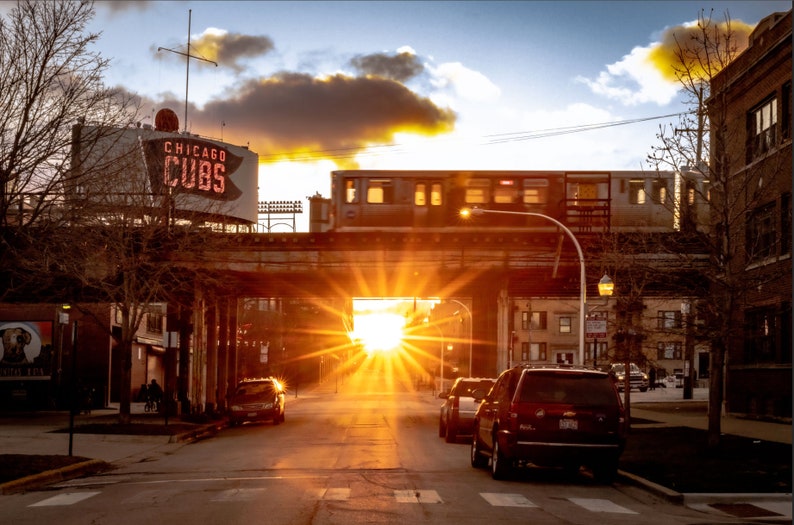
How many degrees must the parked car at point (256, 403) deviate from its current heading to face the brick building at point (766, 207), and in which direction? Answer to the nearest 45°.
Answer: approximately 45° to its left

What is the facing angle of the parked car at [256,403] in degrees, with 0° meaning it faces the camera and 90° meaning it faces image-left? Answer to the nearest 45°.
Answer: approximately 0°

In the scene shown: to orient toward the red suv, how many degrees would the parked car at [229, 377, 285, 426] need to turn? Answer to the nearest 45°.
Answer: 0° — it already faces it

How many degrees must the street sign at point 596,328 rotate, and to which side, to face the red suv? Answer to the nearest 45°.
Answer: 0° — it already faces it

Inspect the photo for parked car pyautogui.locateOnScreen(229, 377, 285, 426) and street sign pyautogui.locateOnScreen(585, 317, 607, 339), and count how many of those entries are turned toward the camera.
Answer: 2

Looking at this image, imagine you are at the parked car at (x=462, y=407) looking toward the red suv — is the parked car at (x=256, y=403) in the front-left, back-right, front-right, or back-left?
back-right
